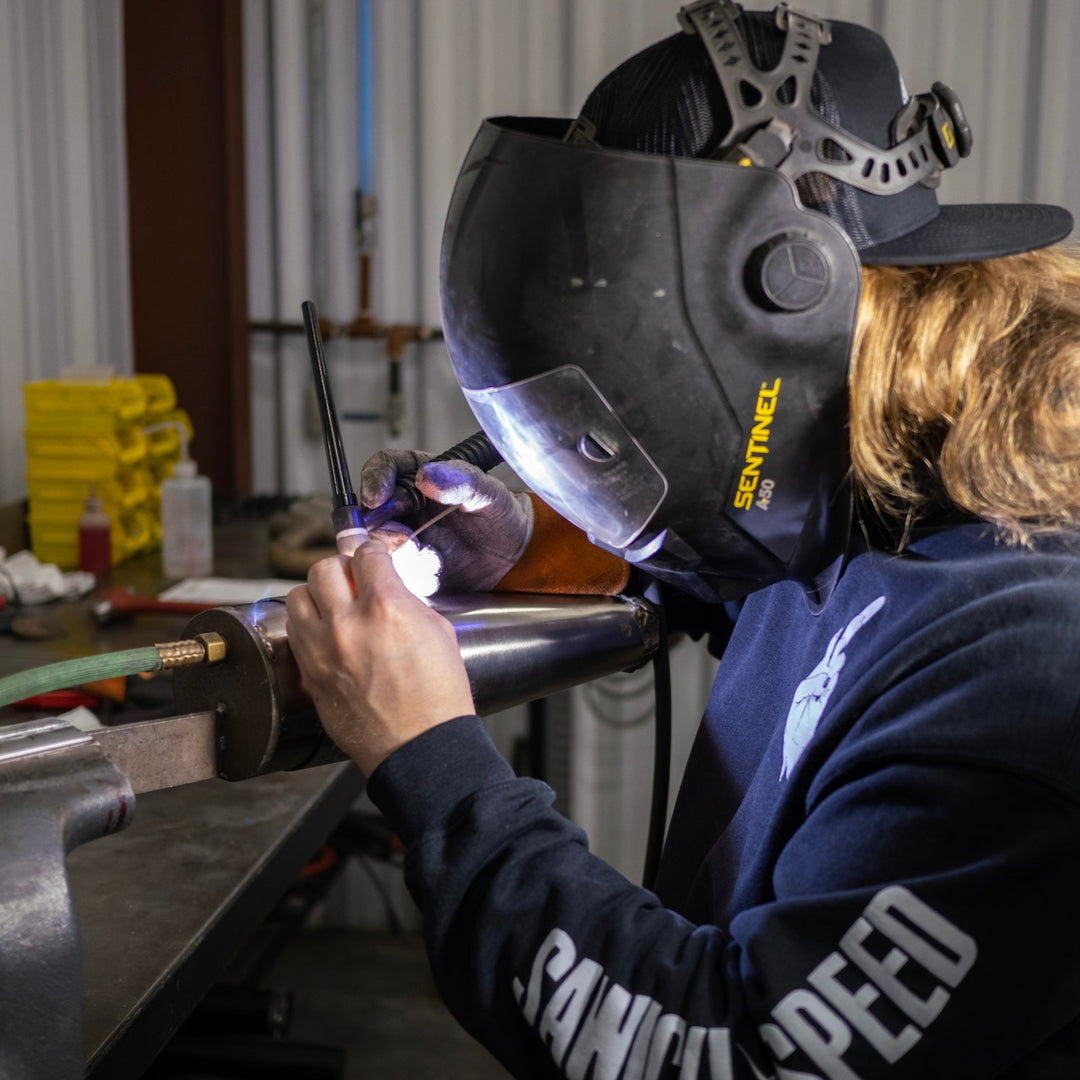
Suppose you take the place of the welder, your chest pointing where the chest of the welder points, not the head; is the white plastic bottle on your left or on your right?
on your right

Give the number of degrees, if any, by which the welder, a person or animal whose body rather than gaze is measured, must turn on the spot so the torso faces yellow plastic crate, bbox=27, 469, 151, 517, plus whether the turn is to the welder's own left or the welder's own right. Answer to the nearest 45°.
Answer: approximately 45° to the welder's own right

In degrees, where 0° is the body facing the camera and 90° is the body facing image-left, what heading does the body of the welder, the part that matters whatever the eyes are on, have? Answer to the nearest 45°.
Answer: approximately 90°

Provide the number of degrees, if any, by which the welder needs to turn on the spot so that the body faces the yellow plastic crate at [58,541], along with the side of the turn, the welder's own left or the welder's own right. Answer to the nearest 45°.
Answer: approximately 45° to the welder's own right

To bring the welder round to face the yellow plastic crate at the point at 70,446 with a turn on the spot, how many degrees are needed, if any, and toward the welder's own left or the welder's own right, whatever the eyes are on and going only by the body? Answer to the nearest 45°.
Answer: approximately 45° to the welder's own right

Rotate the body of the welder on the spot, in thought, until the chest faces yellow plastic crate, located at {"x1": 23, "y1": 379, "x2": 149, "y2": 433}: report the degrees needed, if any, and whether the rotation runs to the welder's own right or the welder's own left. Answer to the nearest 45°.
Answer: approximately 45° to the welder's own right
